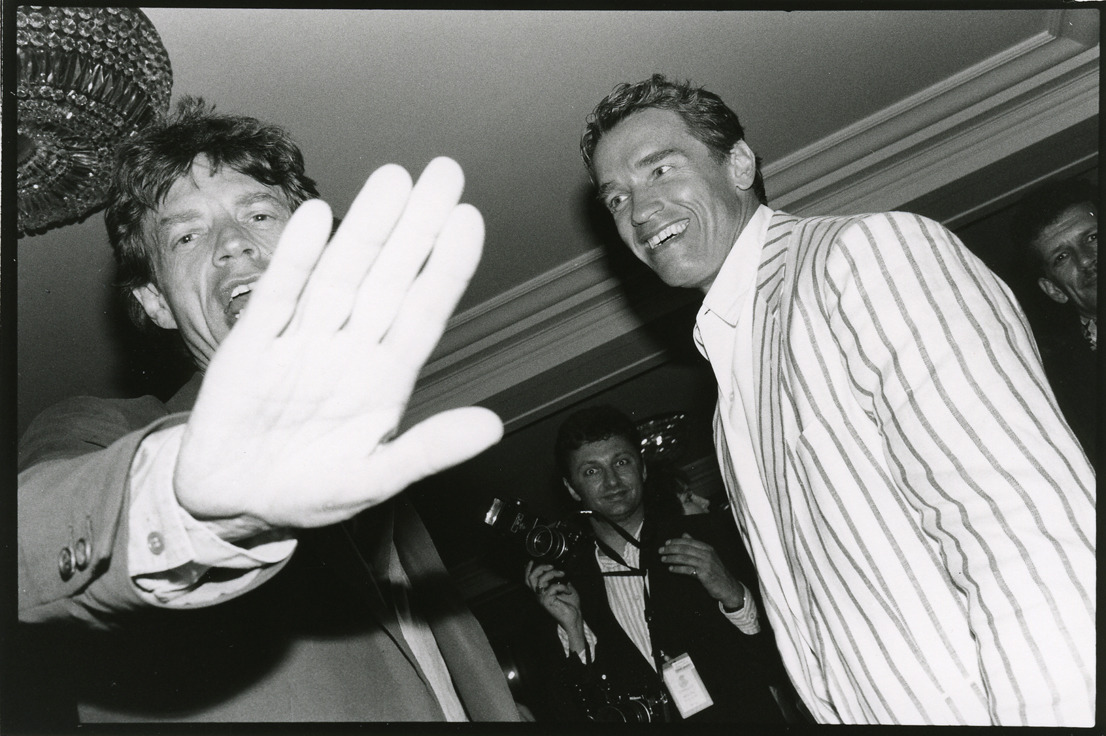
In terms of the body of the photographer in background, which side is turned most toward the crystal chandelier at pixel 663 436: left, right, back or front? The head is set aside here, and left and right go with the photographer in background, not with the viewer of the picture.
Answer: back

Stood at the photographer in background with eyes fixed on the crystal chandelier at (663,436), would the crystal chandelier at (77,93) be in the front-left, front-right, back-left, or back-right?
back-left

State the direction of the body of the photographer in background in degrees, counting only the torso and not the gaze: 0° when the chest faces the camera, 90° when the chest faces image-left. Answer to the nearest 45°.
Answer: approximately 0°
